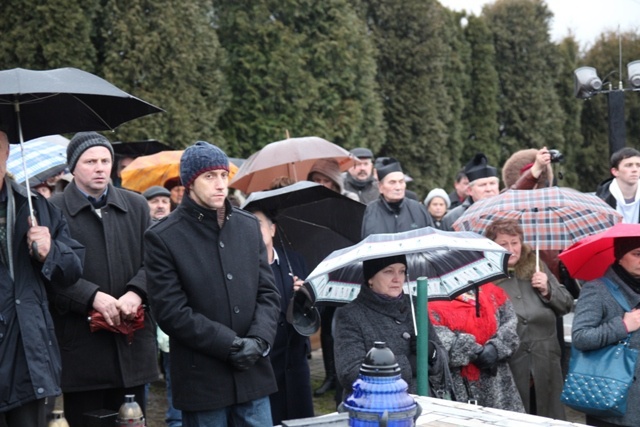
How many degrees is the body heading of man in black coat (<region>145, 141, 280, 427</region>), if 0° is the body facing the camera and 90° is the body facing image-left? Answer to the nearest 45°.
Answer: approximately 315°

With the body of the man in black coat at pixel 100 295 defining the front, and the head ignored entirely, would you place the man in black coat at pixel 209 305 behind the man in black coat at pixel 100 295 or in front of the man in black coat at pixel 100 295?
in front

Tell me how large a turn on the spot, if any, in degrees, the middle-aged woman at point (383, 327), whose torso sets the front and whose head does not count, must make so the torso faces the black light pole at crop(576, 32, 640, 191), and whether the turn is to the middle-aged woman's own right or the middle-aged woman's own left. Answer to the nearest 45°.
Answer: approximately 135° to the middle-aged woman's own left

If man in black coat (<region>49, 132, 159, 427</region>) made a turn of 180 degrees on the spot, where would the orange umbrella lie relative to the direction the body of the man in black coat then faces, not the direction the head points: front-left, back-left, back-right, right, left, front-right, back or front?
front-right

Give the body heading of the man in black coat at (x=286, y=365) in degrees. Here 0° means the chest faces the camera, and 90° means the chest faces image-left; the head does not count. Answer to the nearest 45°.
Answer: approximately 315°

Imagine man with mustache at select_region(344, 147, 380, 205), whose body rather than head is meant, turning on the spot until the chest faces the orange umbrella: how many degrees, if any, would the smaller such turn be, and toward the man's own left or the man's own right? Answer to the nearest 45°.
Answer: approximately 45° to the man's own right

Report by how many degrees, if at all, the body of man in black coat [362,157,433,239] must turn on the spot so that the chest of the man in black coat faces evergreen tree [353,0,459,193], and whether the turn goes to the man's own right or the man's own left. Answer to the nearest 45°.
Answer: approximately 180°

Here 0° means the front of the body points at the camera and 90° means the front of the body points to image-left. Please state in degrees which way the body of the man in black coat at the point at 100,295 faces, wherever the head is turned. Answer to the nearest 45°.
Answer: approximately 315°

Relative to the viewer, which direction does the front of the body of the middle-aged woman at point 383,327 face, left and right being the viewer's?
facing the viewer and to the right of the viewer

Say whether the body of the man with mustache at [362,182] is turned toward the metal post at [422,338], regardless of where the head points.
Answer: yes

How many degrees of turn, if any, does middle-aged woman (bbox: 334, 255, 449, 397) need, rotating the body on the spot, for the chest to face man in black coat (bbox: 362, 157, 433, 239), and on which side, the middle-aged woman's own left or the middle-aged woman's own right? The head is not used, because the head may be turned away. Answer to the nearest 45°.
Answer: approximately 135° to the middle-aged woman's own left

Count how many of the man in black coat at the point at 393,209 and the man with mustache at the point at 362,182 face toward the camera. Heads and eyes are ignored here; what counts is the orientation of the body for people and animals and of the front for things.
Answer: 2

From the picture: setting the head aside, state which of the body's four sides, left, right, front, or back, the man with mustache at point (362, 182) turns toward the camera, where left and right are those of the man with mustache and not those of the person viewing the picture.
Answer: front
